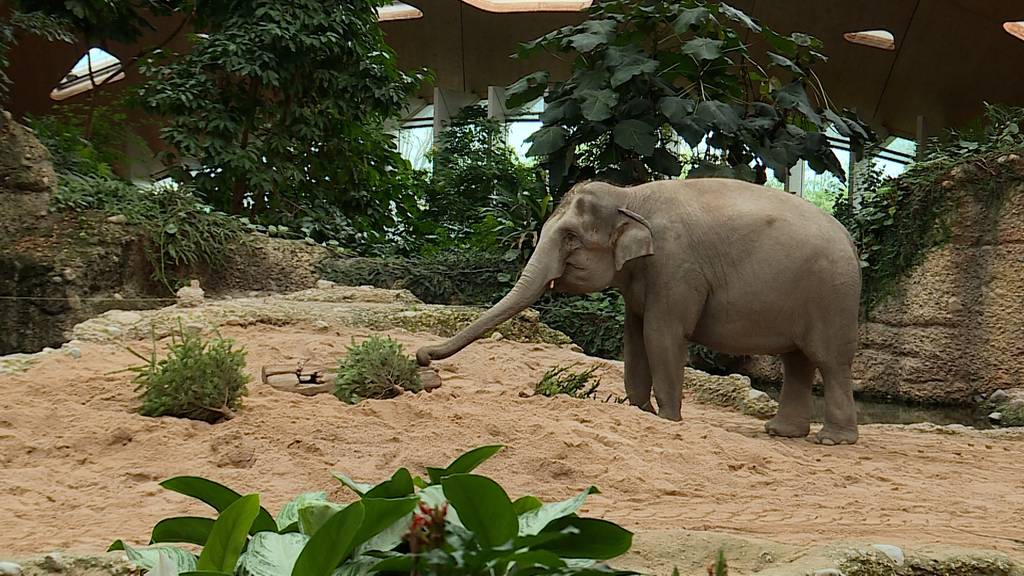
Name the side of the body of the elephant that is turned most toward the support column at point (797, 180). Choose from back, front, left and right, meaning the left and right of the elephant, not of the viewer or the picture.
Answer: right

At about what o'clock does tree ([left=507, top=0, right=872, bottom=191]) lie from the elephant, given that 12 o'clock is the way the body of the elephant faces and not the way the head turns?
The tree is roughly at 3 o'clock from the elephant.

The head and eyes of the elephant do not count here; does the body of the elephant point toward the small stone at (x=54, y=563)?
no

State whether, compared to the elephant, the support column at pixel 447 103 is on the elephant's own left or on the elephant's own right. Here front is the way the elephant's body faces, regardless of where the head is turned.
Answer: on the elephant's own right

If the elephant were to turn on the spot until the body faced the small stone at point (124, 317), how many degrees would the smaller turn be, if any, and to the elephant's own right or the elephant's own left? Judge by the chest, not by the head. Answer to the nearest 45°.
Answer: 0° — it already faces it

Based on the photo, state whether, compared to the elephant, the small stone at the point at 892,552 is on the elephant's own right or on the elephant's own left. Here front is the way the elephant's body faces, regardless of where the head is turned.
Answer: on the elephant's own left

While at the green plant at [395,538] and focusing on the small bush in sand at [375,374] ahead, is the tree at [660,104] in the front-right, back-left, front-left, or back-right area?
front-right

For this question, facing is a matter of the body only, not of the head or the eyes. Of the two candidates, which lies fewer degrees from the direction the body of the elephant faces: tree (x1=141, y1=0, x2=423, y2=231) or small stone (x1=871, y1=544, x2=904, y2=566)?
the tree

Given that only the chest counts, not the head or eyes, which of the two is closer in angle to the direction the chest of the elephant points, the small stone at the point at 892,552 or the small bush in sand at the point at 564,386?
the small bush in sand

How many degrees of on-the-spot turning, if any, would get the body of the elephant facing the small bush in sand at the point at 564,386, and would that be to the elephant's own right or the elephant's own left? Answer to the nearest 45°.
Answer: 0° — it already faces it

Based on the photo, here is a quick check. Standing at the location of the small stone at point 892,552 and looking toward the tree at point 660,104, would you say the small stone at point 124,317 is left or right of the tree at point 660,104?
left

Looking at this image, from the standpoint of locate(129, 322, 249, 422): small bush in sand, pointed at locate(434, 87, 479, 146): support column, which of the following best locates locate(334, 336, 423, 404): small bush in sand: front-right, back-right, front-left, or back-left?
front-right

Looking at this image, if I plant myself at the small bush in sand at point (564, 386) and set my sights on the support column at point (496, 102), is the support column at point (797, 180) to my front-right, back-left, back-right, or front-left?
front-right

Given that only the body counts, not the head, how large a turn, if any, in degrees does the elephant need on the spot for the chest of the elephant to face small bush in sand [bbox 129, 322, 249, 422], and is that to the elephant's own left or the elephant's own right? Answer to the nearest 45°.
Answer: approximately 45° to the elephant's own left

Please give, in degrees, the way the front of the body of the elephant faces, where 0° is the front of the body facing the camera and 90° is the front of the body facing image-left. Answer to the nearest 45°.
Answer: approximately 90°

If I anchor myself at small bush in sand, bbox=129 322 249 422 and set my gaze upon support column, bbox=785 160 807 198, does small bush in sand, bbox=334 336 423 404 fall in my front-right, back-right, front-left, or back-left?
front-right

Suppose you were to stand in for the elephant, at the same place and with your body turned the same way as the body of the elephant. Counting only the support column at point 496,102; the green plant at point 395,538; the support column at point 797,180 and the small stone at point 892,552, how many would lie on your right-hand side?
2

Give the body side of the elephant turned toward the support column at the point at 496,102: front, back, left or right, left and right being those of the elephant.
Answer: right
